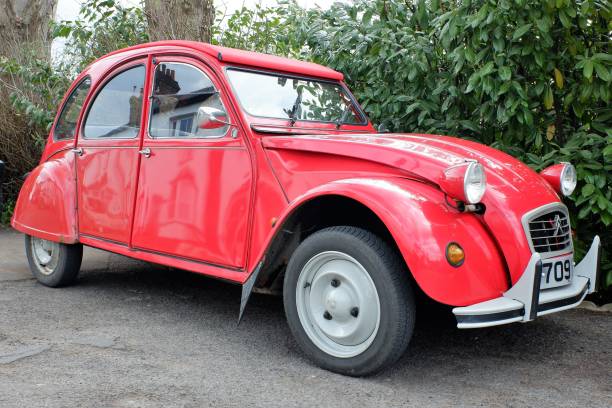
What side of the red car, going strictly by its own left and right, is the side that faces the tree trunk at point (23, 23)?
back

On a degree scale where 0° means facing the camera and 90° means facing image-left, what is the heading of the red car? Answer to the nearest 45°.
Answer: approximately 315°

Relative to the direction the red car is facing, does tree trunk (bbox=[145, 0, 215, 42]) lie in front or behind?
behind

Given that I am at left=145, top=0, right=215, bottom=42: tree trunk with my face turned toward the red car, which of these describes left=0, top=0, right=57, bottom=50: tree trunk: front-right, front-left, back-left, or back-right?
back-right

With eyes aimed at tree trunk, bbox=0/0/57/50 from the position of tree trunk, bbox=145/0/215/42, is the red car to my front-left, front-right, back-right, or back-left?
back-left
